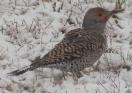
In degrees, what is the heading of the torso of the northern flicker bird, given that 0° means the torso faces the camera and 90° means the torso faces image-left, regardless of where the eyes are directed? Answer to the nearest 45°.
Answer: approximately 270°
